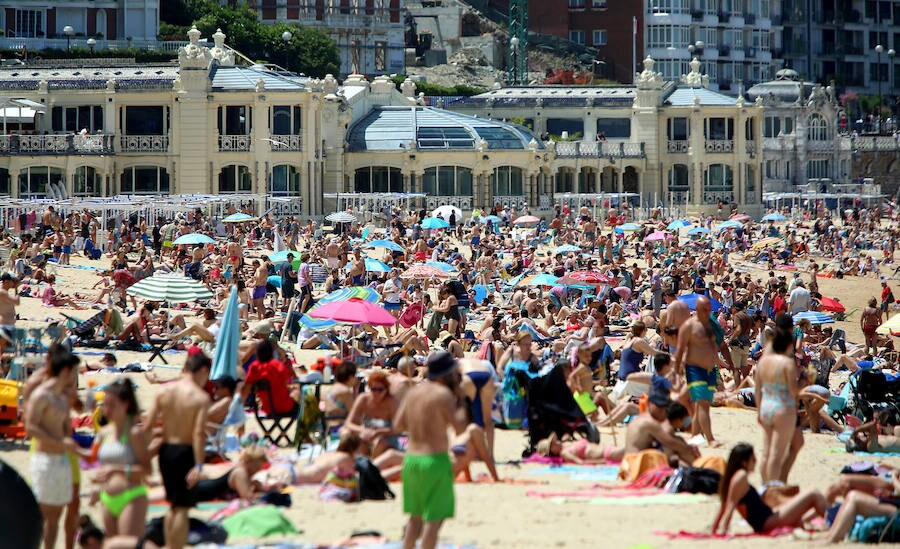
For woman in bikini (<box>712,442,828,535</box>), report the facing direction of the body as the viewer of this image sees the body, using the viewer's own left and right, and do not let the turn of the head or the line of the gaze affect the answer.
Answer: facing to the right of the viewer

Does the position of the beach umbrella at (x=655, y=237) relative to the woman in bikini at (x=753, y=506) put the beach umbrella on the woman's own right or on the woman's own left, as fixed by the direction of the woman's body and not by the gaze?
on the woman's own left

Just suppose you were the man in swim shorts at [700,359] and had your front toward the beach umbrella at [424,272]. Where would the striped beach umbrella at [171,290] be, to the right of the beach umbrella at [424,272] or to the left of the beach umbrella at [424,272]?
left

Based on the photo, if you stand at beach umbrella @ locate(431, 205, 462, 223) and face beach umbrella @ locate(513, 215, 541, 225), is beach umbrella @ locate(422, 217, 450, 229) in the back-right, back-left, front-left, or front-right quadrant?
back-right

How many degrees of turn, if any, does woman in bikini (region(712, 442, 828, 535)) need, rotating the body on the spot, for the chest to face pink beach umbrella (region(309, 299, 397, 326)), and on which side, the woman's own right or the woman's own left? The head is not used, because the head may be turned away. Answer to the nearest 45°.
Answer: approximately 135° to the woman's own left
